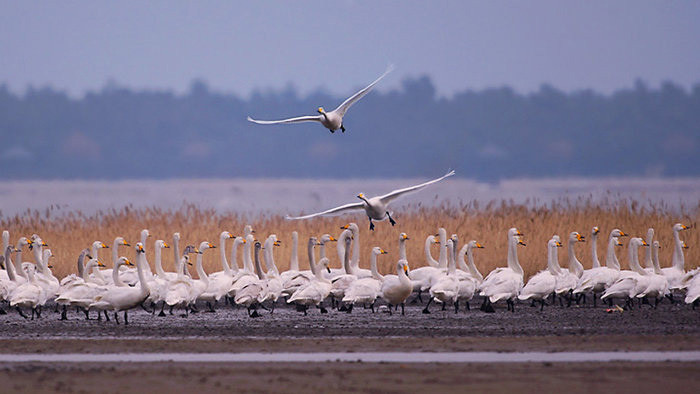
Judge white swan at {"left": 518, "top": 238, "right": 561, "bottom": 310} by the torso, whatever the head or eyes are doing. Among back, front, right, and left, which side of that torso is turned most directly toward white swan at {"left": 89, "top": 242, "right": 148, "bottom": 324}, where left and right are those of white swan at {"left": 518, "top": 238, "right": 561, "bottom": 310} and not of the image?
back

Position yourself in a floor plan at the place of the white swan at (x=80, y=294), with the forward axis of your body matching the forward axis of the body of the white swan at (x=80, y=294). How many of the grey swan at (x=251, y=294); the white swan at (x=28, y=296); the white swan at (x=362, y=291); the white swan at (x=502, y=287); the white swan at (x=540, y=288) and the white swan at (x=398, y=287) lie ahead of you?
5

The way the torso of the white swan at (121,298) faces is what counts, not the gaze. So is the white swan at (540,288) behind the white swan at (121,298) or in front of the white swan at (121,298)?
in front

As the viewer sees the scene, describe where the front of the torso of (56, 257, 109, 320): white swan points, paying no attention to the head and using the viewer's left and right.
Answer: facing to the right of the viewer

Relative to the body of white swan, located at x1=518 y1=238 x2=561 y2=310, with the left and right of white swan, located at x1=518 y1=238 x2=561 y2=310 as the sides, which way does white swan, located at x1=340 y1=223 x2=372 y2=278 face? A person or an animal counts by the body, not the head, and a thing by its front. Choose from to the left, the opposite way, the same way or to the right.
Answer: the opposite way

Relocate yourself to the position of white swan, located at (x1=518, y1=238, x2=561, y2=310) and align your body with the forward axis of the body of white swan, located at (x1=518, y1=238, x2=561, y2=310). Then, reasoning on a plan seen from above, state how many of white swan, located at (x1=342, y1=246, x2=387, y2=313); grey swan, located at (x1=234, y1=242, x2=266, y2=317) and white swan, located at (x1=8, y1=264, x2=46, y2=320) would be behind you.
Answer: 3

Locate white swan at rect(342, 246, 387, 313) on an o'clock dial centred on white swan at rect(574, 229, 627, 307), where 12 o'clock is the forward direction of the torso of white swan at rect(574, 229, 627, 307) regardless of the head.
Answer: white swan at rect(342, 246, 387, 313) is roughly at 5 o'clock from white swan at rect(574, 229, 627, 307).

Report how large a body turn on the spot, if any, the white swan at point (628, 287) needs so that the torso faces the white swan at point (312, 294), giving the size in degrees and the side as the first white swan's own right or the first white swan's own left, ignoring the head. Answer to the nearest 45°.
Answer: approximately 180°

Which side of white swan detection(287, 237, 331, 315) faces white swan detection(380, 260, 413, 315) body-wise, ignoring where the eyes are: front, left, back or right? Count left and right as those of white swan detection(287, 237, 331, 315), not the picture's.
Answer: front

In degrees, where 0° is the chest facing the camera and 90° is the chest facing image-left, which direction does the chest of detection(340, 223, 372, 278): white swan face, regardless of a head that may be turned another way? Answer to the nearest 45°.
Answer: approximately 90°

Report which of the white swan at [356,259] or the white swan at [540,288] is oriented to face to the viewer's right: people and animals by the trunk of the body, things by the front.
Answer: the white swan at [540,288]

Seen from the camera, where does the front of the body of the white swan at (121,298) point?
to the viewer's right

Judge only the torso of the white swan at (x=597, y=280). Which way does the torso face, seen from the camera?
to the viewer's right
